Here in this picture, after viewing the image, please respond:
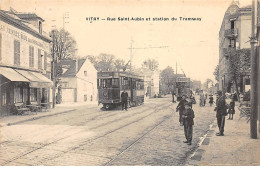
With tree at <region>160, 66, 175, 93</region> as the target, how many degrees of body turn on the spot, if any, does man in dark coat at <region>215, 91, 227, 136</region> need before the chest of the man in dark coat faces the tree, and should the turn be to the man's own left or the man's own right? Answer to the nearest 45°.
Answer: approximately 135° to the man's own right

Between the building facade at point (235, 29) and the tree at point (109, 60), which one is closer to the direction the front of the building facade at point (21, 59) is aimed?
the building facade

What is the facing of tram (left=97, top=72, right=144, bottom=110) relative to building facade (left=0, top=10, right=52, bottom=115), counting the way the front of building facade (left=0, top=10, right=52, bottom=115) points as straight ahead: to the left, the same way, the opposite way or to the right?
to the right

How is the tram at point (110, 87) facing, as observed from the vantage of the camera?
facing the viewer and to the left of the viewer

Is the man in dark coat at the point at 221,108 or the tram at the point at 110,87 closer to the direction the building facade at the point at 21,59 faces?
the man in dark coat

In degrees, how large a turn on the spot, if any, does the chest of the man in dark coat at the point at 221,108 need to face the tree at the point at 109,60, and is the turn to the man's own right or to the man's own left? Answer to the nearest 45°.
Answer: approximately 90° to the man's own right

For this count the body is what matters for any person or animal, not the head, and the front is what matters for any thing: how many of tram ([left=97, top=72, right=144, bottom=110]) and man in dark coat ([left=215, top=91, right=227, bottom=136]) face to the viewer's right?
0

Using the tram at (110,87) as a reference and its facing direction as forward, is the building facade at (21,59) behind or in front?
in front

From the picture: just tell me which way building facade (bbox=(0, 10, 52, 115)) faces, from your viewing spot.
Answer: facing the viewer and to the right of the viewer

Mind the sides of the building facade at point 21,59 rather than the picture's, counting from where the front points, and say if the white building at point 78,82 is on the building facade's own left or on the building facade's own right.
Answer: on the building facade's own left
